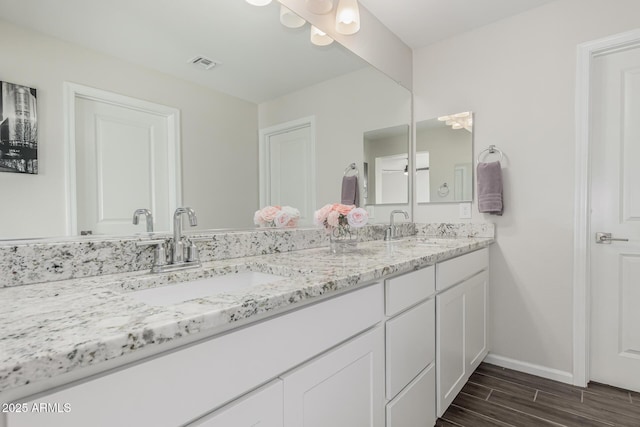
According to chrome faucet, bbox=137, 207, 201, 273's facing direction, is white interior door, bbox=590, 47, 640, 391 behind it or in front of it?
in front

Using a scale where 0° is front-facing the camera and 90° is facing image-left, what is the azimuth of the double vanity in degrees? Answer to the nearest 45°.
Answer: approximately 315°

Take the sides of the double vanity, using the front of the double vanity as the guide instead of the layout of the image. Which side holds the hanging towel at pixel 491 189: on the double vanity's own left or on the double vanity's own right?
on the double vanity's own left

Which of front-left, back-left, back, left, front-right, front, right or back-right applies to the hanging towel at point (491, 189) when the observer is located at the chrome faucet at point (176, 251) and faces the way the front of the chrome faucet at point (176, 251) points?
front-left

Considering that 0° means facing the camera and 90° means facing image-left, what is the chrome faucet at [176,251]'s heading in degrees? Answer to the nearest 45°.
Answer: approximately 315°
